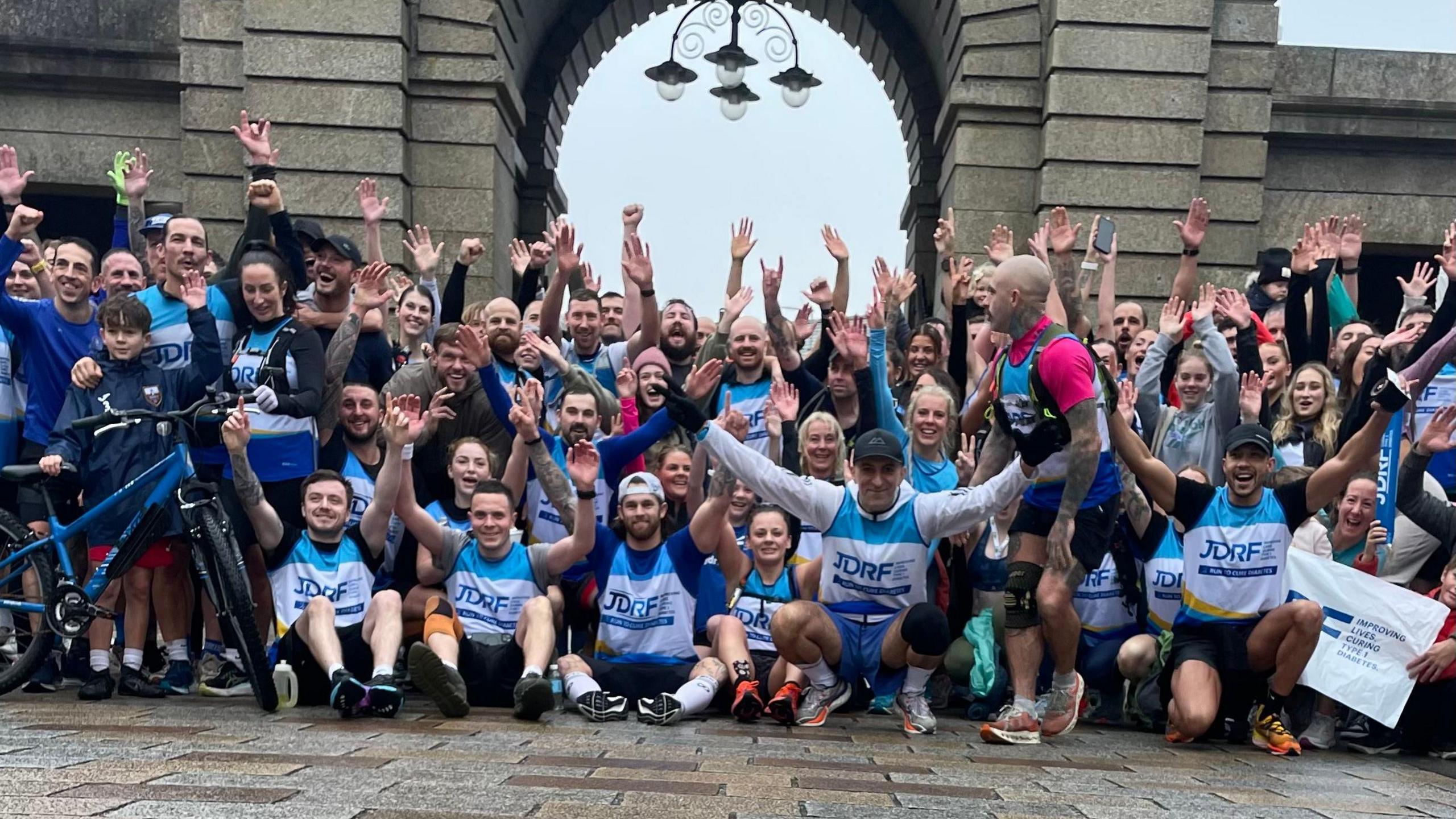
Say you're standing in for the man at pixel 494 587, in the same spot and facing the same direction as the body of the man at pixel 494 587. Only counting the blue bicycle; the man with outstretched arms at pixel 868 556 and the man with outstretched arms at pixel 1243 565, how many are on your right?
1

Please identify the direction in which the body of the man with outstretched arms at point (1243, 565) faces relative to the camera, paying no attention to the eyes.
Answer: toward the camera

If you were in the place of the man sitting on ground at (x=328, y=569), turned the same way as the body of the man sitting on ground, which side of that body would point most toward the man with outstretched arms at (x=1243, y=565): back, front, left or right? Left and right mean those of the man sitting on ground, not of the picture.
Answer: left

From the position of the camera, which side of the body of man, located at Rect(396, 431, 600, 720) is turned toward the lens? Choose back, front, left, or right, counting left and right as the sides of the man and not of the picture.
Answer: front

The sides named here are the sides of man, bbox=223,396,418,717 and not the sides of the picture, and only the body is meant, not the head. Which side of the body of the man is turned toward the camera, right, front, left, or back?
front

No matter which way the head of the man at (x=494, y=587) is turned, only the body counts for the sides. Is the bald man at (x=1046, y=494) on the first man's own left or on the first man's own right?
on the first man's own left

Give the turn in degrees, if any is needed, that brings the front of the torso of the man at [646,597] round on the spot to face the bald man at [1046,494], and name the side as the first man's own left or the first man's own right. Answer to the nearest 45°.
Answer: approximately 90° to the first man's own left

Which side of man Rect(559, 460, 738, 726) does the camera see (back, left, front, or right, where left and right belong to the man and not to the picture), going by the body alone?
front

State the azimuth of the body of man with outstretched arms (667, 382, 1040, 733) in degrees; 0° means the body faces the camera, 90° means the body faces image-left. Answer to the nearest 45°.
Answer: approximately 0°

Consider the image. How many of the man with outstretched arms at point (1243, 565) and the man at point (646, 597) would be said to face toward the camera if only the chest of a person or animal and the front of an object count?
2
